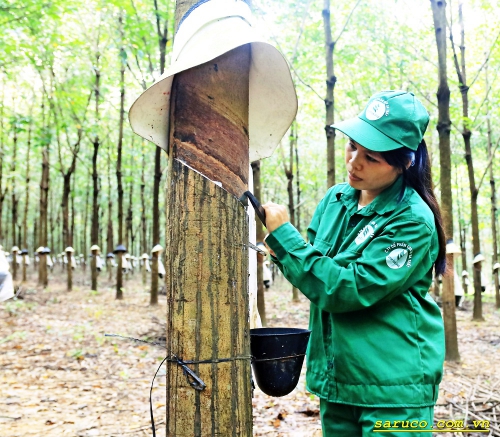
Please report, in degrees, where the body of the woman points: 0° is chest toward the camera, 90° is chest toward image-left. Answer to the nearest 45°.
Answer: approximately 45°

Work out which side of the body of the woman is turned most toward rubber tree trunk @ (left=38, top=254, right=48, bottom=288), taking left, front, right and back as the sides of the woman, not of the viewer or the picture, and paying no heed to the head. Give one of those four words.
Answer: right

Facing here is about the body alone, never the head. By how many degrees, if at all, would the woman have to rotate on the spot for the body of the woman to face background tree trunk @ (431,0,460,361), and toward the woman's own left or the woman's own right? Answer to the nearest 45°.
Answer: approximately 135° to the woman's own right

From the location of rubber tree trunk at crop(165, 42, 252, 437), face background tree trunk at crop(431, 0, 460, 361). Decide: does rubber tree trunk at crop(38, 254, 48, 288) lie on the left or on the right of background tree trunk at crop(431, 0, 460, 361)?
left

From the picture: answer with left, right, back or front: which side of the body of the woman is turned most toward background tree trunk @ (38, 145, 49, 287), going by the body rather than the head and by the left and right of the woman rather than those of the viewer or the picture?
right
